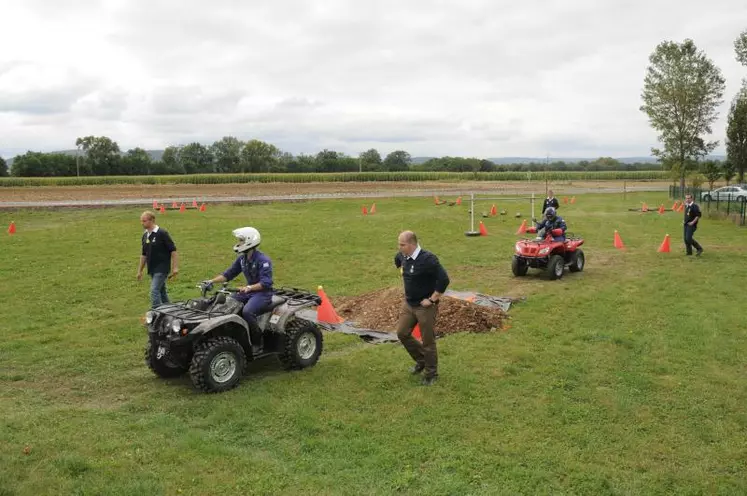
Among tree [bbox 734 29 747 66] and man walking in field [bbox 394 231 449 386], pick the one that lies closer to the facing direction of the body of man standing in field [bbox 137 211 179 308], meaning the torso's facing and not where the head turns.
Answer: the man walking in field

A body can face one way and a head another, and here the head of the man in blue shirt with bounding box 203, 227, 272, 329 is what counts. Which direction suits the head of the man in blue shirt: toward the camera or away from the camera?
toward the camera

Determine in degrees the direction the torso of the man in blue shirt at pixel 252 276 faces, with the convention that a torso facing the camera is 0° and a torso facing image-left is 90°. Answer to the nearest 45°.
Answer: approximately 45°

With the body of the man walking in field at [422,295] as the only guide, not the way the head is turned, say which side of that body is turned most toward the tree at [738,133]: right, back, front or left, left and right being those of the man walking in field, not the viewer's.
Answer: back

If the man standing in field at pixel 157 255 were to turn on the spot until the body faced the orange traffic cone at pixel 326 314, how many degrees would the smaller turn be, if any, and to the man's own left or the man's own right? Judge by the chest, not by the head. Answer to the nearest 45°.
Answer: approximately 135° to the man's own left

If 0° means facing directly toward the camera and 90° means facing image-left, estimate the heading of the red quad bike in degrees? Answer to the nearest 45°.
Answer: approximately 45°

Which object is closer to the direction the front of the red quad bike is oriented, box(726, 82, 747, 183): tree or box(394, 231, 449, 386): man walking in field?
the man walking in field

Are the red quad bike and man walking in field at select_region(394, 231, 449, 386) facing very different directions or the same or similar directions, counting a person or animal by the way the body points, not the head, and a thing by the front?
same or similar directions

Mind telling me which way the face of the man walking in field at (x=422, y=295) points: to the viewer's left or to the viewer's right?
to the viewer's left

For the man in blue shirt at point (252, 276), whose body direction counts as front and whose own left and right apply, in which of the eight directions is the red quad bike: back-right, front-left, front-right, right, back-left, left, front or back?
back

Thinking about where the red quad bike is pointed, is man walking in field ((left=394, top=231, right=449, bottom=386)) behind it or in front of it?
in front

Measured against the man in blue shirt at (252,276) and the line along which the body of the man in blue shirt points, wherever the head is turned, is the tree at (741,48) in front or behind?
behind

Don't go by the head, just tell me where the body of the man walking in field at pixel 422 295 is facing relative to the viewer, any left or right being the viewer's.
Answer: facing the viewer and to the left of the viewer
